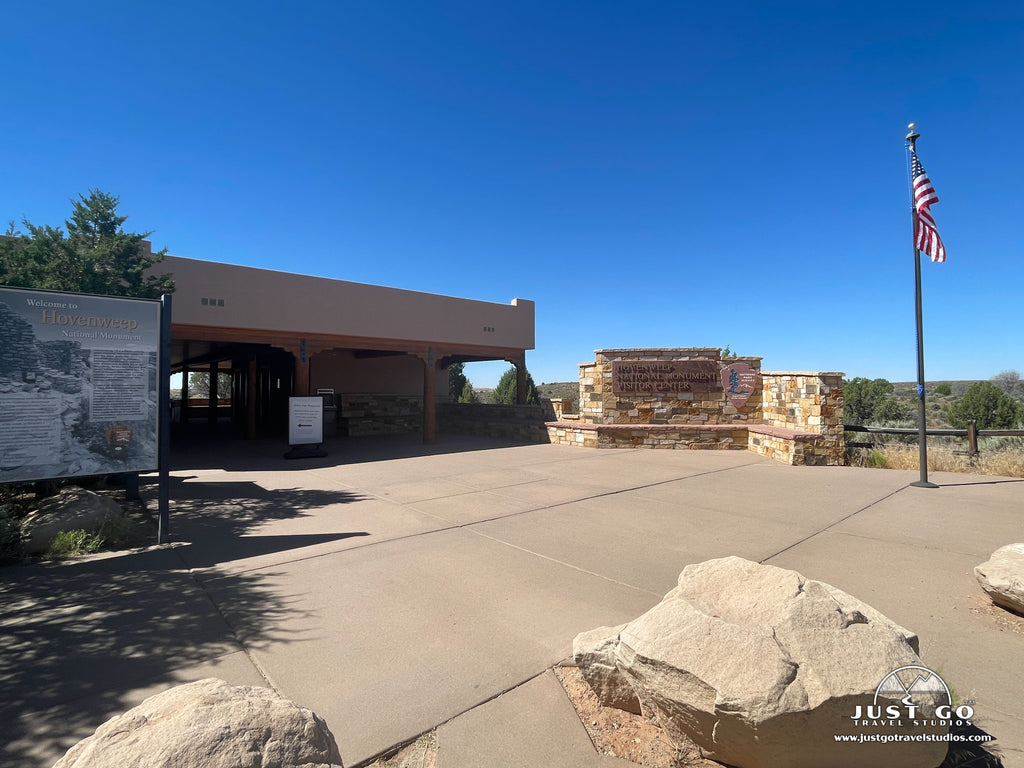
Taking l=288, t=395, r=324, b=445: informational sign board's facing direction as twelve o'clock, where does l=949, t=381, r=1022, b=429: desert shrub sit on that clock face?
The desert shrub is roughly at 9 o'clock from the informational sign board.

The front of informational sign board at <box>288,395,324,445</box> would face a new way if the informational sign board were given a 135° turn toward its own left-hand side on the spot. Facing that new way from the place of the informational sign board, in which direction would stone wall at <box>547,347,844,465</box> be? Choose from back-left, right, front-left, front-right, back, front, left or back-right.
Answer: front-right

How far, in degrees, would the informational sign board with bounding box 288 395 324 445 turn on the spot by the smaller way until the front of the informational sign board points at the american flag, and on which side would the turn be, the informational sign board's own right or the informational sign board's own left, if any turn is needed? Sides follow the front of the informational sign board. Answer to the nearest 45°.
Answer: approximately 45° to the informational sign board's own left

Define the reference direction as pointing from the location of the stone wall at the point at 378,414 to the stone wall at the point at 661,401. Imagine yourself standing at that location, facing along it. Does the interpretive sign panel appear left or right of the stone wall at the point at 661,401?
right

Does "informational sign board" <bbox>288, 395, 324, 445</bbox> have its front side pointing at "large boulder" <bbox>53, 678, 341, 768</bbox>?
yes

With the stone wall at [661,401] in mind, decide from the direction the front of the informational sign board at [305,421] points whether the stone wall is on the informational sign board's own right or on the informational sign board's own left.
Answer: on the informational sign board's own left

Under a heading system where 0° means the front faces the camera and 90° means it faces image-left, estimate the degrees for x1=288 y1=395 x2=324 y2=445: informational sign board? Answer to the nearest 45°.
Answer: approximately 0°

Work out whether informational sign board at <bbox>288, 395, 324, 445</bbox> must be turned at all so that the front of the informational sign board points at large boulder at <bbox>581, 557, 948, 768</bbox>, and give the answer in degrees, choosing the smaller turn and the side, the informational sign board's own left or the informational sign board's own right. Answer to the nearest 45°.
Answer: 0° — it already faces it

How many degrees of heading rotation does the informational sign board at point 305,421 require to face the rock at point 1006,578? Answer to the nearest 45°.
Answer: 0° — it already faces it

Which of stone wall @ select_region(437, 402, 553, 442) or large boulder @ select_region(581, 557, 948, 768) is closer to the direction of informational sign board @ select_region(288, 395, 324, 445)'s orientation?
the large boulder

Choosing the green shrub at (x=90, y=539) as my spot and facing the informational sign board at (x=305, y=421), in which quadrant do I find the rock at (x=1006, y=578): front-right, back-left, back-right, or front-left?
back-right

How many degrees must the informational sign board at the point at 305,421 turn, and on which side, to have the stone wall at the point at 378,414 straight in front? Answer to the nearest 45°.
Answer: approximately 180°

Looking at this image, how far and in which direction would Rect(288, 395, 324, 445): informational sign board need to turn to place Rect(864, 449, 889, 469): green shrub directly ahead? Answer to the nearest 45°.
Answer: approximately 45° to its left
